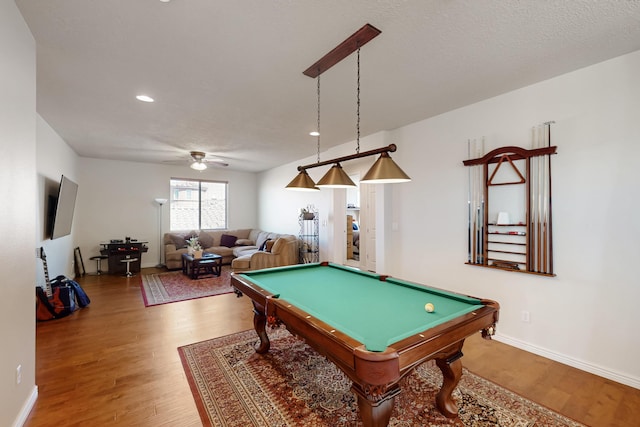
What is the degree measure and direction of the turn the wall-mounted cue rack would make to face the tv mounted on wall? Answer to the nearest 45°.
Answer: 0° — it already faces it

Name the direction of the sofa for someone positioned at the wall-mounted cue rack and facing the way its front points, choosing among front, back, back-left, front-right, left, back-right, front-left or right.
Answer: front-right

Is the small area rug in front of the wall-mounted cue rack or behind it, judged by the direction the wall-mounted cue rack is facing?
in front

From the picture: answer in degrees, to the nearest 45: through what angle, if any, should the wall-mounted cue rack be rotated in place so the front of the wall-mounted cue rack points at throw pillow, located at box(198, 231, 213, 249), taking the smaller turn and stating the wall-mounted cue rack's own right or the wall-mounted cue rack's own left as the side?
approximately 45° to the wall-mounted cue rack's own right

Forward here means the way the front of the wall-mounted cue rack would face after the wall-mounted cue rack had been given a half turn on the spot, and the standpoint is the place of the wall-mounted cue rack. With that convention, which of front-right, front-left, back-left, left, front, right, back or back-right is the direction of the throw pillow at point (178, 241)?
back-left

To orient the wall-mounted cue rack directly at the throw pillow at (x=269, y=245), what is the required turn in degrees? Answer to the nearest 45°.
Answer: approximately 45° to its right

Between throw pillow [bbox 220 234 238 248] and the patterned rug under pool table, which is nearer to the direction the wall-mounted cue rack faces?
the patterned rug under pool table

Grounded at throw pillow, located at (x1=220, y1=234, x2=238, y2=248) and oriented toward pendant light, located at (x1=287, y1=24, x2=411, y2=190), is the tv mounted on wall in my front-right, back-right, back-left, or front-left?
front-right

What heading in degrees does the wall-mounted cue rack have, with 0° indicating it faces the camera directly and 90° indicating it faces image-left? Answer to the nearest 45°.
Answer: approximately 45°

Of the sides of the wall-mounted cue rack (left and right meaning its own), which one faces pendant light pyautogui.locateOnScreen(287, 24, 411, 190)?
front

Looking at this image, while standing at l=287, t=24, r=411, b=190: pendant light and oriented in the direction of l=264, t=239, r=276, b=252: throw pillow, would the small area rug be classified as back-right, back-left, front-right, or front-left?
front-left

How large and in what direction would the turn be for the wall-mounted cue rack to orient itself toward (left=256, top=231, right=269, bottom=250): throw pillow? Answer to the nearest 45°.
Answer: approximately 45° to its right

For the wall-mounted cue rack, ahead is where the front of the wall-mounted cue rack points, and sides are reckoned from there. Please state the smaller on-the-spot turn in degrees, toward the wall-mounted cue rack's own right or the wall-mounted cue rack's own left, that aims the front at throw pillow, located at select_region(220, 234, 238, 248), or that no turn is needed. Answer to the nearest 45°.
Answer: approximately 45° to the wall-mounted cue rack's own right

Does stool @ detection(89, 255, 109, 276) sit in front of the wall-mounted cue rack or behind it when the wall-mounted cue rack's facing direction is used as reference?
in front
